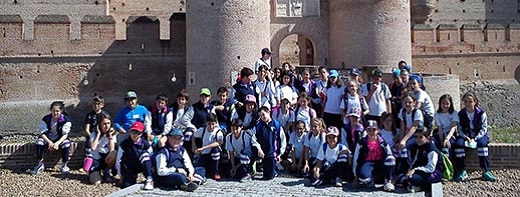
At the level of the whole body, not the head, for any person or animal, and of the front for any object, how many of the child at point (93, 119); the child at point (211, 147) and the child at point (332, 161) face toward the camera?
3

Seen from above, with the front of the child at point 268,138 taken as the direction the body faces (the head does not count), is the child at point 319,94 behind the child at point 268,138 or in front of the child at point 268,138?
behind

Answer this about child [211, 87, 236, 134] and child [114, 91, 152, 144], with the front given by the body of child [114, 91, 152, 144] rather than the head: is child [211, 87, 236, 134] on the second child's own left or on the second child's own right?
on the second child's own left

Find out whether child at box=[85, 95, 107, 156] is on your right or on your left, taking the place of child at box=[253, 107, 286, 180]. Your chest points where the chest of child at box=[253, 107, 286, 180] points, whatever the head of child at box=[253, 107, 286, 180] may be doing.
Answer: on your right

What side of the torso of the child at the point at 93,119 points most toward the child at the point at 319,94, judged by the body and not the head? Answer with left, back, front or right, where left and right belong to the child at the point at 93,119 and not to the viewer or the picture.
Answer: left

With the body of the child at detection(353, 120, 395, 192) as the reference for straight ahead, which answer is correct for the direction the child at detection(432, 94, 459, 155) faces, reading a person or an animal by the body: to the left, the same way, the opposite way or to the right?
the same way

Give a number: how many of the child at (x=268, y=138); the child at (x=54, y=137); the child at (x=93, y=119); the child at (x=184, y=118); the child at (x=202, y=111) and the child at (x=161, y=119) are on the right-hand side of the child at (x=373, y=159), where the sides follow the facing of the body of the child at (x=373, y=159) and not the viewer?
6

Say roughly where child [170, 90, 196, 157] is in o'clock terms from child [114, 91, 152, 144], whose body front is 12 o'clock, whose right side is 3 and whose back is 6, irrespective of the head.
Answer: child [170, 90, 196, 157] is roughly at 9 o'clock from child [114, 91, 152, 144].

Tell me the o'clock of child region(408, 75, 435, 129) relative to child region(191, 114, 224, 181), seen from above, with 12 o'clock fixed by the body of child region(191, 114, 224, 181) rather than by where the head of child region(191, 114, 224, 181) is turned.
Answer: child region(408, 75, 435, 129) is roughly at 9 o'clock from child region(191, 114, 224, 181).

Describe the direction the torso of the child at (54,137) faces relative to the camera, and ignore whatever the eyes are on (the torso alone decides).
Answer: toward the camera

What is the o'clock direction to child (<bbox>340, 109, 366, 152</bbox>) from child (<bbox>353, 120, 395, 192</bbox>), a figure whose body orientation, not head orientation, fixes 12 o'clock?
child (<bbox>340, 109, 366, 152</bbox>) is roughly at 5 o'clock from child (<bbox>353, 120, 395, 192</bbox>).

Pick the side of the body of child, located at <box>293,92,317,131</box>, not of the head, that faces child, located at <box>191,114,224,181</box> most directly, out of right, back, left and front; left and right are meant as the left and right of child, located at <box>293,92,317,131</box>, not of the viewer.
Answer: right

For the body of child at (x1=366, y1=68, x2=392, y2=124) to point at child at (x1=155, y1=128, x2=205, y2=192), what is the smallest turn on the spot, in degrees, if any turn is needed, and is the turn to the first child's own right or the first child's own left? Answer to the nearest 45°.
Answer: approximately 45° to the first child's own right

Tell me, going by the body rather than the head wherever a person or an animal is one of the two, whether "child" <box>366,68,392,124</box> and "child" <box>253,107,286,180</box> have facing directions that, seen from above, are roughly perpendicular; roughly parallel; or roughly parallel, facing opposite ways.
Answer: roughly parallel

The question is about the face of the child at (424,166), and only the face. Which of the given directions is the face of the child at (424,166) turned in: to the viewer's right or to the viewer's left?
to the viewer's left

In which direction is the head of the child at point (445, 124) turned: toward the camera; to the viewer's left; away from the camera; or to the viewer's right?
toward the camera

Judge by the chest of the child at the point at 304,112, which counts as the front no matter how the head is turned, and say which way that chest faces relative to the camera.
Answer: toward the camera

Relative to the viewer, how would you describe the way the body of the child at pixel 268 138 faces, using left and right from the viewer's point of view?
facing the viewer

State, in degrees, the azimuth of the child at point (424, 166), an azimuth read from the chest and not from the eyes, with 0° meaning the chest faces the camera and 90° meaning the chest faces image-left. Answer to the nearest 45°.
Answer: approximately 45°

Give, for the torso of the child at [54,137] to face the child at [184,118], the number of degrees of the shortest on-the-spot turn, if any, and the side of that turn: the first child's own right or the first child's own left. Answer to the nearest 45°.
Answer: approximately 45° to the first child's own left
